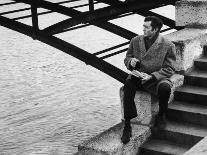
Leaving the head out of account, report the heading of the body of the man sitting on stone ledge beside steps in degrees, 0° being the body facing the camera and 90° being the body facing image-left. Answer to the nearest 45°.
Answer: approximately 0°

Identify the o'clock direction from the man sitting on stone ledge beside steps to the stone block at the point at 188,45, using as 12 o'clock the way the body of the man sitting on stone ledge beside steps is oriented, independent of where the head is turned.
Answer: The stone block is roughly at 7 o'clock from the man sitting on stone ledge beside steps.

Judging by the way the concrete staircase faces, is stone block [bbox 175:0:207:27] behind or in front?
behind

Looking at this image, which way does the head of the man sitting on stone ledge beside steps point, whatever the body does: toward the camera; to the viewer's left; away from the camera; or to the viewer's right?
to the viewer's left

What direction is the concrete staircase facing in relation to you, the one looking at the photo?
facing the viewer and to the left of the viewer

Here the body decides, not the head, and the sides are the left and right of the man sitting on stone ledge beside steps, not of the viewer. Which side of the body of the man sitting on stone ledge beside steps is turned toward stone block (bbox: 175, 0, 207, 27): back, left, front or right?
back
